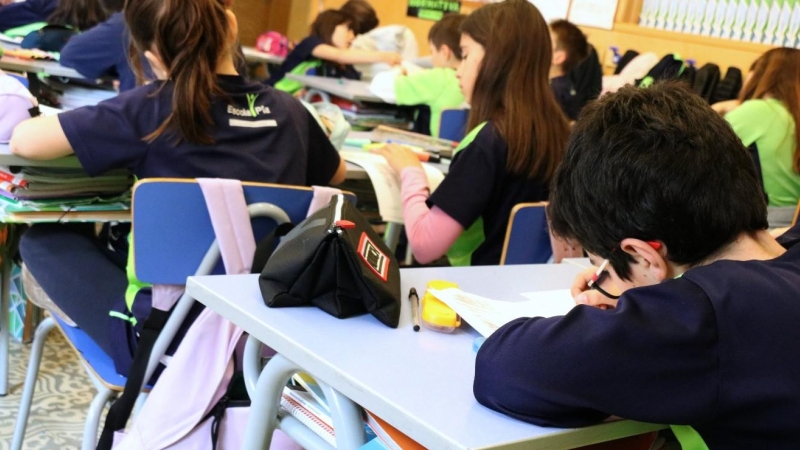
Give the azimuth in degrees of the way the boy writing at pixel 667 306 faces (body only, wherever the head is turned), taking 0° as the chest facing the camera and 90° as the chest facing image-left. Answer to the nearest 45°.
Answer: approximately 90°

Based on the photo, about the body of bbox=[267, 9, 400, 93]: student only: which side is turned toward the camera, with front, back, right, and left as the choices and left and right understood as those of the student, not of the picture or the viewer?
right

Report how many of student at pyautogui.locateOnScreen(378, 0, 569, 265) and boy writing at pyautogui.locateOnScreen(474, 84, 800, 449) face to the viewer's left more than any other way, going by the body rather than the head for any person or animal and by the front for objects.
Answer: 2

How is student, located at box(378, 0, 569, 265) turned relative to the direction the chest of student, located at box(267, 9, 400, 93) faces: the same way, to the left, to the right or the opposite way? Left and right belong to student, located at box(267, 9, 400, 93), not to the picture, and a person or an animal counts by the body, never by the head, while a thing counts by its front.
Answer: the opposite way

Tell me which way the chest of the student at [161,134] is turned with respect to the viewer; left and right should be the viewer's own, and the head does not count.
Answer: facing away from the viewer and to the left of the viewer

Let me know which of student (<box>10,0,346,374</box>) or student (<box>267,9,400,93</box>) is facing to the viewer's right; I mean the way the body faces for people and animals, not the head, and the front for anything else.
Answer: student (<box>267,9,400,93</box>)

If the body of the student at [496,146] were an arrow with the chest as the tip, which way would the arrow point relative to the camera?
to the viewer's left

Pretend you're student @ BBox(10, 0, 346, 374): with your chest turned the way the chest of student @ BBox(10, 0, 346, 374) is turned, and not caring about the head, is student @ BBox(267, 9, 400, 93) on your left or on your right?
on your right
